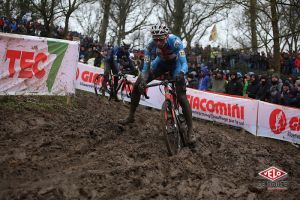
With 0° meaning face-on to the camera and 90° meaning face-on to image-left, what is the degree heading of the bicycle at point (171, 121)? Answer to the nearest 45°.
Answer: approximately 0°

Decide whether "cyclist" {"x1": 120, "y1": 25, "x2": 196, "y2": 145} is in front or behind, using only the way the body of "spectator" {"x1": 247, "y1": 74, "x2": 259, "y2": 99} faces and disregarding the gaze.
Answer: in front

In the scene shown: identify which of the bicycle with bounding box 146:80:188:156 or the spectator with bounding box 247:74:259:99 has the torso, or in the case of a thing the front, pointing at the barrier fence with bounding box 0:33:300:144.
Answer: the spectator

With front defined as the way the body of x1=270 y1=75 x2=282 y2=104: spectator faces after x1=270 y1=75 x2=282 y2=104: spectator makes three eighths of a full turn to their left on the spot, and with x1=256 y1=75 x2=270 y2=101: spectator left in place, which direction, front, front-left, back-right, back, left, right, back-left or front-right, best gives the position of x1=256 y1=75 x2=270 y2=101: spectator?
back-left

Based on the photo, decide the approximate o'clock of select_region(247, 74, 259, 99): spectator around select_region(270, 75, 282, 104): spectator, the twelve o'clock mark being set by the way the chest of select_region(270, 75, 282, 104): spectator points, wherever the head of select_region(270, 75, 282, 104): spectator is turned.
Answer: select_region(247, 74, 259, 99): spectator is roughly at 3 o'clock from select_region(270, 75, 282, 104): spectator.

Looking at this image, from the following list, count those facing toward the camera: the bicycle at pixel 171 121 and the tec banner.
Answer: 2

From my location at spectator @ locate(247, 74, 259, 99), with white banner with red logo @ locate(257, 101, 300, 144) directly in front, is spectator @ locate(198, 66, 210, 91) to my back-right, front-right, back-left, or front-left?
back-right

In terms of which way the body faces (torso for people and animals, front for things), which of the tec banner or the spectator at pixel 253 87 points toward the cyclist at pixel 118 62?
the spectator

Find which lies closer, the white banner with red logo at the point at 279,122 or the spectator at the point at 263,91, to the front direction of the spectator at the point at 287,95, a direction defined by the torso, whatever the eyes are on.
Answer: the white banner with red logo
